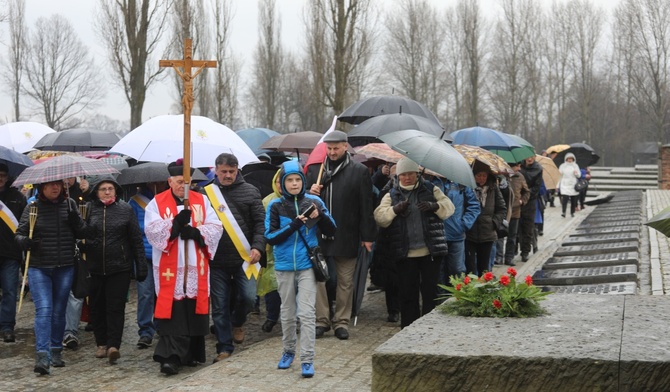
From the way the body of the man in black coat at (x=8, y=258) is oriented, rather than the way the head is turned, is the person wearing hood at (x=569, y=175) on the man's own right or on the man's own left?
on the man's own left

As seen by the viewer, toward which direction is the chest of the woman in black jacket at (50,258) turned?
toward the camera

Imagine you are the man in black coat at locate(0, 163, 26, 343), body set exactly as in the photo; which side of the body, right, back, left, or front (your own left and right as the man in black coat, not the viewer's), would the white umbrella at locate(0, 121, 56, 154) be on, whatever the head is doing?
back

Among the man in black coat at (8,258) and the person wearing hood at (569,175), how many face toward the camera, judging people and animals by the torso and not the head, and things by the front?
2

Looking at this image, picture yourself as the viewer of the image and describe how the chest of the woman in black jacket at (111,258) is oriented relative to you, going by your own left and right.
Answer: facing the viewer

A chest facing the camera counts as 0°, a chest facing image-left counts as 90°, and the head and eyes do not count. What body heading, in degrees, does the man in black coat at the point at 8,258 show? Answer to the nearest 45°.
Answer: approximately 0°

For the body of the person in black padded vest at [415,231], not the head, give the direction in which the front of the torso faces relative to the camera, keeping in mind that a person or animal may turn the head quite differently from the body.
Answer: toward the camera

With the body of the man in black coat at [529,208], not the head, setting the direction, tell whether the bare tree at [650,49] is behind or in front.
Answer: behind

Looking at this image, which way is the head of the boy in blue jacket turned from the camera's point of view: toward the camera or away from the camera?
toward the camera

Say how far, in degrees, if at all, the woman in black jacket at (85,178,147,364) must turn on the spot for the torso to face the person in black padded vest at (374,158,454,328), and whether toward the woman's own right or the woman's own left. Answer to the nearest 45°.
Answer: approximately 90° to the woman's own left

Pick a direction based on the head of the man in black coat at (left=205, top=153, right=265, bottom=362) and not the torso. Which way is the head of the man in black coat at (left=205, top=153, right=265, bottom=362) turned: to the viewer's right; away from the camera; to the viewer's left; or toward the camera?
toward the camera

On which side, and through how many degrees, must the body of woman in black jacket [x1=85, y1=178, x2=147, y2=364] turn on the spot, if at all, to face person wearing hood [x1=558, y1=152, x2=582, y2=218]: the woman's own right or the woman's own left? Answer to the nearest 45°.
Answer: approximately 135° to the woman's own left

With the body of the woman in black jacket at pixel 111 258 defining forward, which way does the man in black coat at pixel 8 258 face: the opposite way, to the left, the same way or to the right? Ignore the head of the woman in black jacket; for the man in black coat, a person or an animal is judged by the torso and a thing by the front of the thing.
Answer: the same way

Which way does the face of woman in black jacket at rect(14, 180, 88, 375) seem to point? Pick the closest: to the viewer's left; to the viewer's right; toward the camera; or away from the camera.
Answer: toward the camera

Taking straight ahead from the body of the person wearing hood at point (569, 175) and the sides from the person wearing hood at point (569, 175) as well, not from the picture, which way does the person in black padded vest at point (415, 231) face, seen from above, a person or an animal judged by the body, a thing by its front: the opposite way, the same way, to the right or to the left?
the same way

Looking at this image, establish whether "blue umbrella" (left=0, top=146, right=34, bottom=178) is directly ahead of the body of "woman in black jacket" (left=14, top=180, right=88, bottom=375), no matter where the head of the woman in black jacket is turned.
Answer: no

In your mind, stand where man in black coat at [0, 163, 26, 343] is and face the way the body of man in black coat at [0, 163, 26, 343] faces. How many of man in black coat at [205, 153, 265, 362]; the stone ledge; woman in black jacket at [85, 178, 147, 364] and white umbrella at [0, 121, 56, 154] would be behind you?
1
